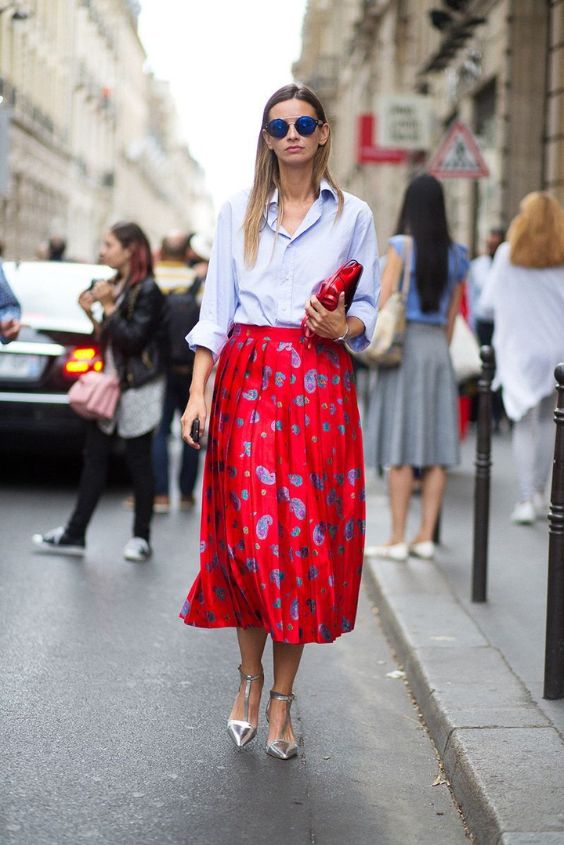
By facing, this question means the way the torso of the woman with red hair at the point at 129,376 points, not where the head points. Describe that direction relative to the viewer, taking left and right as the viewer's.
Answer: facing to the left of the viewer

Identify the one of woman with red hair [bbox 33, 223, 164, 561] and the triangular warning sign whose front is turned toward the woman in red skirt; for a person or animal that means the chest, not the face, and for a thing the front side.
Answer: the triangular warning sign

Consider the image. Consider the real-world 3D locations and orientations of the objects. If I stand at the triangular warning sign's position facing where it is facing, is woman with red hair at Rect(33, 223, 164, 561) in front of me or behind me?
in front

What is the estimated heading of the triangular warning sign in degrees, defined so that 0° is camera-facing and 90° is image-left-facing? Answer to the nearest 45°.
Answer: approximately 0°

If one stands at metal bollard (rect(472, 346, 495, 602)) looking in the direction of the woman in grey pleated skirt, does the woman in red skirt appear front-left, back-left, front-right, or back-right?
back-left

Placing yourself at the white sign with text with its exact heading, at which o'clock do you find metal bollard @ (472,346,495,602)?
The metal bollard is roughly at 12 o'clock from the white sign with text.

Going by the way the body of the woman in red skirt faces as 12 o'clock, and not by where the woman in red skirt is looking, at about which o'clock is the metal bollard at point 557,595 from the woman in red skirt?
The metal bollard is roughly at 8 o'clock from the woman in red skirt.

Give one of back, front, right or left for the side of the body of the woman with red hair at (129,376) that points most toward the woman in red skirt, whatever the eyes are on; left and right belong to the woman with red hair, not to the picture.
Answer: left
